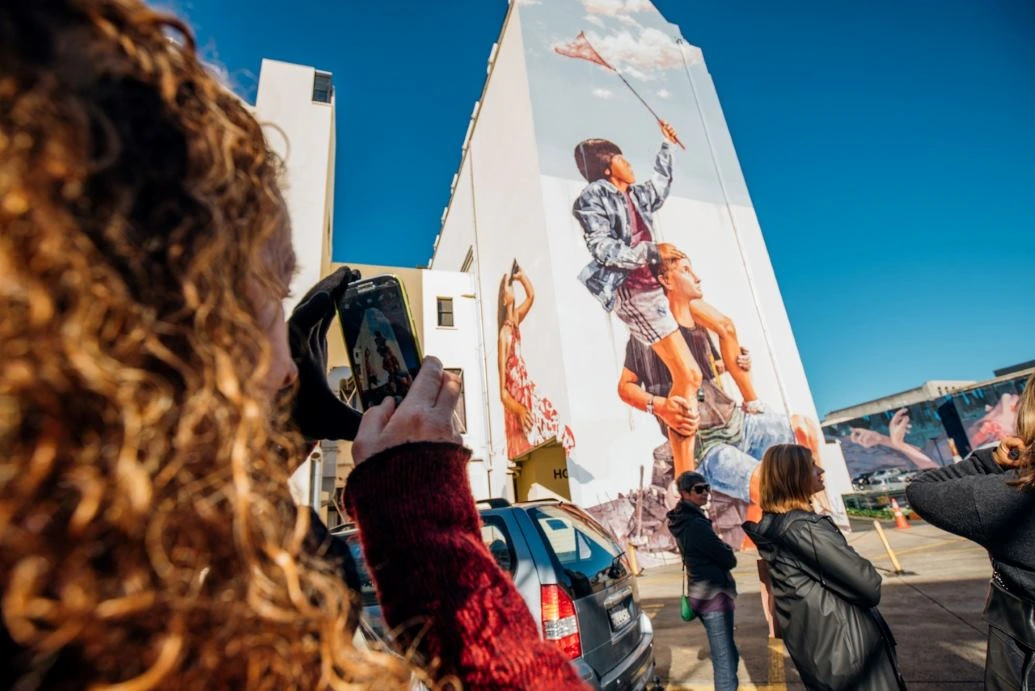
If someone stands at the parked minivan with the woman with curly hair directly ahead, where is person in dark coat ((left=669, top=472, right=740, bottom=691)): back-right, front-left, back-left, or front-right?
back-left

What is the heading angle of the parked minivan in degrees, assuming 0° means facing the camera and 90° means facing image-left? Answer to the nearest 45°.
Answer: approximately 135°

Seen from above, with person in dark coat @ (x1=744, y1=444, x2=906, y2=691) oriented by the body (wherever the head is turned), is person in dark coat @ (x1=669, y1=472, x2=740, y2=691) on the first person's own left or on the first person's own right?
on the first person's own left

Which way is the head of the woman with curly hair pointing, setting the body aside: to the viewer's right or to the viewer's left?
to the viewer's right

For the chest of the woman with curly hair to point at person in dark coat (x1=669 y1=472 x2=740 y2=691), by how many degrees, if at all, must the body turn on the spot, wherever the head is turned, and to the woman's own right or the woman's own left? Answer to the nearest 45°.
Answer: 0° — they already face them

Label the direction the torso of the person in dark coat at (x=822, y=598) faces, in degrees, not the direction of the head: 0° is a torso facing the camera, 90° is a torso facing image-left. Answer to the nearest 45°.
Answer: approximately 225°

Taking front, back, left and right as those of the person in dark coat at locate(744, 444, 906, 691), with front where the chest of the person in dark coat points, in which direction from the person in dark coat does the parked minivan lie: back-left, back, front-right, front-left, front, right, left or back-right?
back-left

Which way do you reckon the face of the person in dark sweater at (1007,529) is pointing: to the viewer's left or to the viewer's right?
to the viewer's left

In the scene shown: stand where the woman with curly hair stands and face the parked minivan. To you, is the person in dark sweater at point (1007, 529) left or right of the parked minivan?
right

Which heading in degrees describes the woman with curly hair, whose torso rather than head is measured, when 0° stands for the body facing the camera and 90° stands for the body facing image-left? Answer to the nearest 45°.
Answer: approximately 225°

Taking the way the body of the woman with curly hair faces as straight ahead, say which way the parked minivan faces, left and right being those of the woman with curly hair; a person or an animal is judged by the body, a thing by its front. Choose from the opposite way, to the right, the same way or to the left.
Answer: to the left

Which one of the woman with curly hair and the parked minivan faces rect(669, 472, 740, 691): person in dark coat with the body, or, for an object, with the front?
the woman with curly hair

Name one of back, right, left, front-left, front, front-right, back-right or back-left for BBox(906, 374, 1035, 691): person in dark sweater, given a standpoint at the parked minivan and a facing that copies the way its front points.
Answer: back
